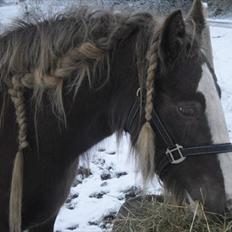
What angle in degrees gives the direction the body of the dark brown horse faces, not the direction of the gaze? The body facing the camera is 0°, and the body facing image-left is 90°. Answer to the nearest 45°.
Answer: approximately 270°
